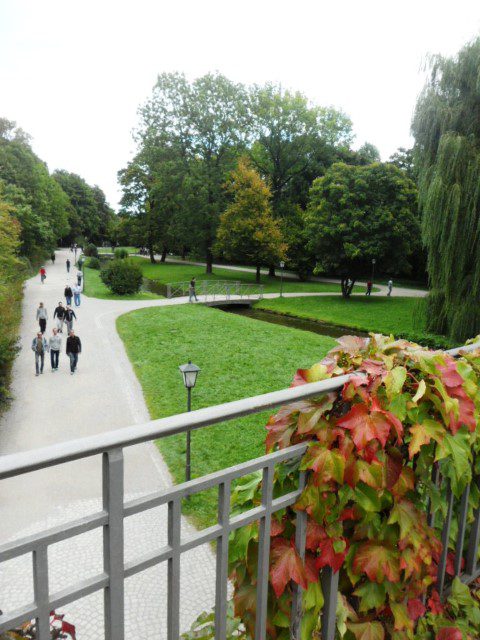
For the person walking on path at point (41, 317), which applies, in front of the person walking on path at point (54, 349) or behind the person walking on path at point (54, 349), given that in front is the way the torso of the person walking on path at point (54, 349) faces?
behind

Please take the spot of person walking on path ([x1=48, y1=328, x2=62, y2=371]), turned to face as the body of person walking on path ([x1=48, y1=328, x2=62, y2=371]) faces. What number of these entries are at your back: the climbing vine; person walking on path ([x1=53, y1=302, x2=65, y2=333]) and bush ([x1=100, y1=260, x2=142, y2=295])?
2

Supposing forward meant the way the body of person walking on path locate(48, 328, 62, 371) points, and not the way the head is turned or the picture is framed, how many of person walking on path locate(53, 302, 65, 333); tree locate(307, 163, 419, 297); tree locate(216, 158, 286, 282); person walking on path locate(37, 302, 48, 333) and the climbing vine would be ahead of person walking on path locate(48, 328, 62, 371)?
1

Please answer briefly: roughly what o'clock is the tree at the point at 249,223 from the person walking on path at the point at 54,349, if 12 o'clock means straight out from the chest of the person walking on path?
The tree is roughly at 7 o'clock from the person walking on path.

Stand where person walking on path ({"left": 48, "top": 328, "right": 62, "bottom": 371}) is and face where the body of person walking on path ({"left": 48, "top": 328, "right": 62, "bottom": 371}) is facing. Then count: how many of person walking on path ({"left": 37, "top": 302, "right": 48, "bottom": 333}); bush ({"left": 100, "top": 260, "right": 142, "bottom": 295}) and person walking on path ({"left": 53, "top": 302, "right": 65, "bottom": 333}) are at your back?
3

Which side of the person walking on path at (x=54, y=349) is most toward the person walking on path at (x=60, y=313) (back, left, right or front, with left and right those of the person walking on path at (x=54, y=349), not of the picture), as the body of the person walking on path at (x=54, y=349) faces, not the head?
back

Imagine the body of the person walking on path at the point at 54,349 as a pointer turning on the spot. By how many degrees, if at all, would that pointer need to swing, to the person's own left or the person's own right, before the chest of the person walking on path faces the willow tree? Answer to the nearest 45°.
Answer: approximately 90° to the person's own left

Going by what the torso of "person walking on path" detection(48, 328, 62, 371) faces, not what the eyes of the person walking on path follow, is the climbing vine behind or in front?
in front

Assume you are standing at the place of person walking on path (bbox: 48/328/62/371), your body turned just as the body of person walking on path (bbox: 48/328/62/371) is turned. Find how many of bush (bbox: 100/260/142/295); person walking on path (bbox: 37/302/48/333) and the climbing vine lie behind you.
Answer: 2

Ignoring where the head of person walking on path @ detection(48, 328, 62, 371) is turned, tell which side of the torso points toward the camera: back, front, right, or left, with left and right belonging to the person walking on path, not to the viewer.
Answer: front

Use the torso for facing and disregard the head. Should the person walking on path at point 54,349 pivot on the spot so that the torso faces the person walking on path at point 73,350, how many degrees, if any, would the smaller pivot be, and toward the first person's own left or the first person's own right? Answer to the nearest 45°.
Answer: approximately 45° to the first person's own left

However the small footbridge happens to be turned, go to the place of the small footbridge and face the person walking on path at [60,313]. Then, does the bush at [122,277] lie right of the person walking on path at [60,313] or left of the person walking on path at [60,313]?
right

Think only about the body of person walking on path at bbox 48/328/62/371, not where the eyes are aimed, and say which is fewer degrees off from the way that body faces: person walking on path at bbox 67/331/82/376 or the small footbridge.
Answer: the person walking on path

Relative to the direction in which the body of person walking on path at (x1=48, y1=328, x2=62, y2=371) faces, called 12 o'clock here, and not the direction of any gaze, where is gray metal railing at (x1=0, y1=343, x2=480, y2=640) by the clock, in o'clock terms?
The gray metal railing is roughly at 12 o'clock from the person walking on path.
